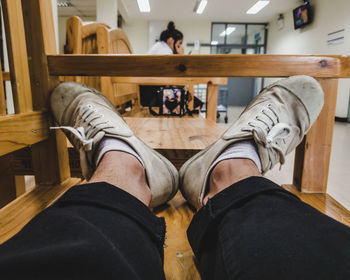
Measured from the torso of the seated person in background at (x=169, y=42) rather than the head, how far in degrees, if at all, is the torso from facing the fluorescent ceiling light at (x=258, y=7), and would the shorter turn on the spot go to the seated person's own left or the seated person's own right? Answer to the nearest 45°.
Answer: approximately 45° to the seated person's own left

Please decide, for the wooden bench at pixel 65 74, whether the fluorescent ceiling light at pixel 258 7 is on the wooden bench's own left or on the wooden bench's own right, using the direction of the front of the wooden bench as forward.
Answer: on the wooden bench's own left
